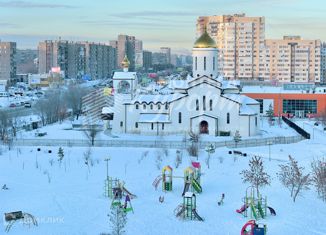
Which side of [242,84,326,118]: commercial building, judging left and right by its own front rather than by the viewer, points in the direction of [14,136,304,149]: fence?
front

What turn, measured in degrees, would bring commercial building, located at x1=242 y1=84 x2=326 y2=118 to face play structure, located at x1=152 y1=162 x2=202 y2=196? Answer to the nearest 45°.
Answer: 0° — it already faces it

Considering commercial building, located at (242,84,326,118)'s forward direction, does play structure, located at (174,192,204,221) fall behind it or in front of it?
in front

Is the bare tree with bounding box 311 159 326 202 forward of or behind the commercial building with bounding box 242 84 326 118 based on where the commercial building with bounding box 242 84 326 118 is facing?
forward

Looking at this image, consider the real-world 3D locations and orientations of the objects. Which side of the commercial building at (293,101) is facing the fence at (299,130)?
front

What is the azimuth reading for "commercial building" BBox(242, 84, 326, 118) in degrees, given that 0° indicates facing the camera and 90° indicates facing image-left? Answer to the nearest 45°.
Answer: approximately 0°

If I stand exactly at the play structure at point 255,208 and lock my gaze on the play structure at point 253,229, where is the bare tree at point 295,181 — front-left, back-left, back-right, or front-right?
back-left

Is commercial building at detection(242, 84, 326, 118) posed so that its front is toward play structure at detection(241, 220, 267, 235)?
yes
